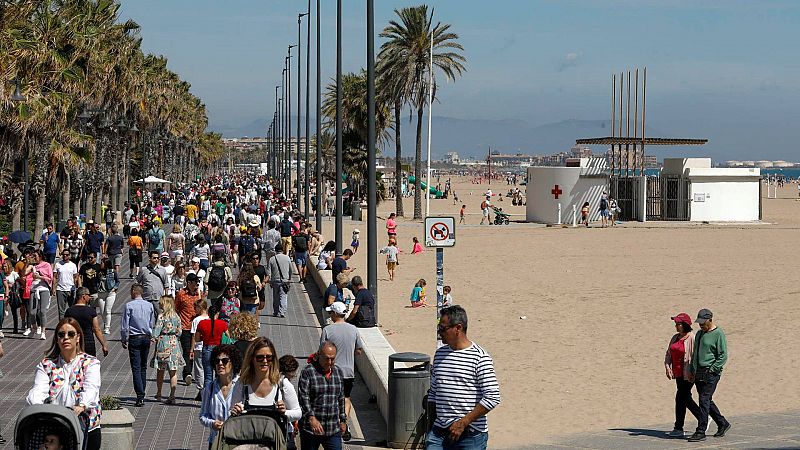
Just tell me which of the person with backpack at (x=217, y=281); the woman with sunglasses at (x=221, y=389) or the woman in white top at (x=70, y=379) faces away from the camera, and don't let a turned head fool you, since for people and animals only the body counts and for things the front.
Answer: the person with backpack

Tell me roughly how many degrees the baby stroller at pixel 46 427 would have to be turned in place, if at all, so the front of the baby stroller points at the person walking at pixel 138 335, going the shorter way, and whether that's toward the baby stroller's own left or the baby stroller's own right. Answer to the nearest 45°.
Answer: approximately 180°

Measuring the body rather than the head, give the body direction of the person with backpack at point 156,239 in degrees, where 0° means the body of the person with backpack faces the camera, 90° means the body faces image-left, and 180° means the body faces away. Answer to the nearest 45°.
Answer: approximately 180°

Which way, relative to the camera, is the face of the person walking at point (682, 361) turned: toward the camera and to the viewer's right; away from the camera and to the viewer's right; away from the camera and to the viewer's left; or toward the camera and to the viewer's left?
toward the camera and to the viewer's left

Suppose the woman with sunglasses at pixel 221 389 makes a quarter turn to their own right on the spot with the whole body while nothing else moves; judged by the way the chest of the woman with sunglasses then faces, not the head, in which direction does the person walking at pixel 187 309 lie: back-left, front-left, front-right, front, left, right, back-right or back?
right

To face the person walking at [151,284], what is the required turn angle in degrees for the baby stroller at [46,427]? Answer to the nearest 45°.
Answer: approximately 180°

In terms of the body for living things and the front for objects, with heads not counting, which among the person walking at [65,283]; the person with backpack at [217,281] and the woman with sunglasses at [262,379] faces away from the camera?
the person with backpack

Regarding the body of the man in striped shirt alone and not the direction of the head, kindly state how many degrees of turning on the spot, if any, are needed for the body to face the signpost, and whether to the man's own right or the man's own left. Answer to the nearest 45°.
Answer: approximately 135° to the man's own right

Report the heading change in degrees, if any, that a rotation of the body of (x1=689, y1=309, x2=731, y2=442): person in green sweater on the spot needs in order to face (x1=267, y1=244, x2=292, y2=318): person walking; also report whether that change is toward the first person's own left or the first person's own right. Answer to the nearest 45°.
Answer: approximately 90° to the first person's own right

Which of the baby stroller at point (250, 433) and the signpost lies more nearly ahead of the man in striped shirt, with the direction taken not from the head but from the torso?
the baby stroller
